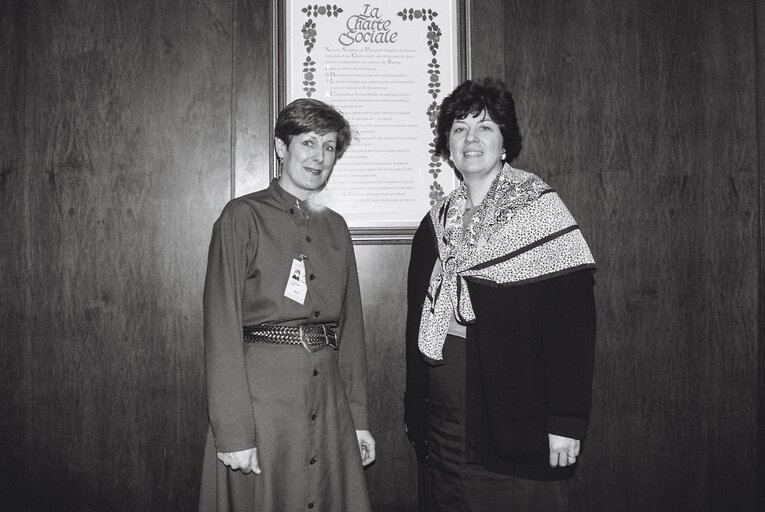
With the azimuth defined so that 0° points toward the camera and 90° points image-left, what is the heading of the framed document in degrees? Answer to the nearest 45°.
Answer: approximately 0°

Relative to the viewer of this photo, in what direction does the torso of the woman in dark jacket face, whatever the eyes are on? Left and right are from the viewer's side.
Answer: facing the viewer and to the left of the viewer

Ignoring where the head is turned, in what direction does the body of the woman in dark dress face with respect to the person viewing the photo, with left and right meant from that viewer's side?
facing the viewer and to the right of the viewer

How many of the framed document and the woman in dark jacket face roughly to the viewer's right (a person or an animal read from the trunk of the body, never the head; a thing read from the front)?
0
